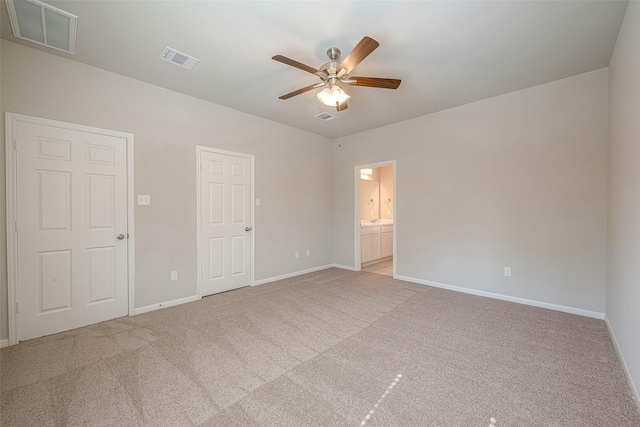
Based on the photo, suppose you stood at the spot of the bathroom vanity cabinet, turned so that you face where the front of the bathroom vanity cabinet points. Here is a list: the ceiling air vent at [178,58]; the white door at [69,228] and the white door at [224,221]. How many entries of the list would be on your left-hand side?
0

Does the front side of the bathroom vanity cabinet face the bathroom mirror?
no

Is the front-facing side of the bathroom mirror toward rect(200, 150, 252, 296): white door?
no

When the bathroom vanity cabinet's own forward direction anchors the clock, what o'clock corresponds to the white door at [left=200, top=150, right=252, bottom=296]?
The white door is roughly at 3 o'clock from the bathroom vanity cabinet.

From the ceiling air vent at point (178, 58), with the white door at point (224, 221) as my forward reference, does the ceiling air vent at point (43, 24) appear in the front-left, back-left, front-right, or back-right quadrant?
back-left

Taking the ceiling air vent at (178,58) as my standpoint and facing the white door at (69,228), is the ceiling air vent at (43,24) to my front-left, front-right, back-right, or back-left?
front-left

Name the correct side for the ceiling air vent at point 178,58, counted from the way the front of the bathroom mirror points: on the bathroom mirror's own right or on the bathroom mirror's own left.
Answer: on the bathroom mirror's own right

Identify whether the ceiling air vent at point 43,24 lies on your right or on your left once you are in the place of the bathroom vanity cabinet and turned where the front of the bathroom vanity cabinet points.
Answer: on your right

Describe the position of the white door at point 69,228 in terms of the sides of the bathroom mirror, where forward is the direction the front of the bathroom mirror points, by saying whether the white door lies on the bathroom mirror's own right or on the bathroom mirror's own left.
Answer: on the bathroom mirror's own right

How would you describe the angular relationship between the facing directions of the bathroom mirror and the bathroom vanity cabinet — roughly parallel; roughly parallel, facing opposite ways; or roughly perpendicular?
roughly parallel

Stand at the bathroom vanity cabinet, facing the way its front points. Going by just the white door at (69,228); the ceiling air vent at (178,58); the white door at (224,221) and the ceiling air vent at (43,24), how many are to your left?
0

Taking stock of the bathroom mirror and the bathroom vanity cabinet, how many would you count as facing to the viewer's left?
0
